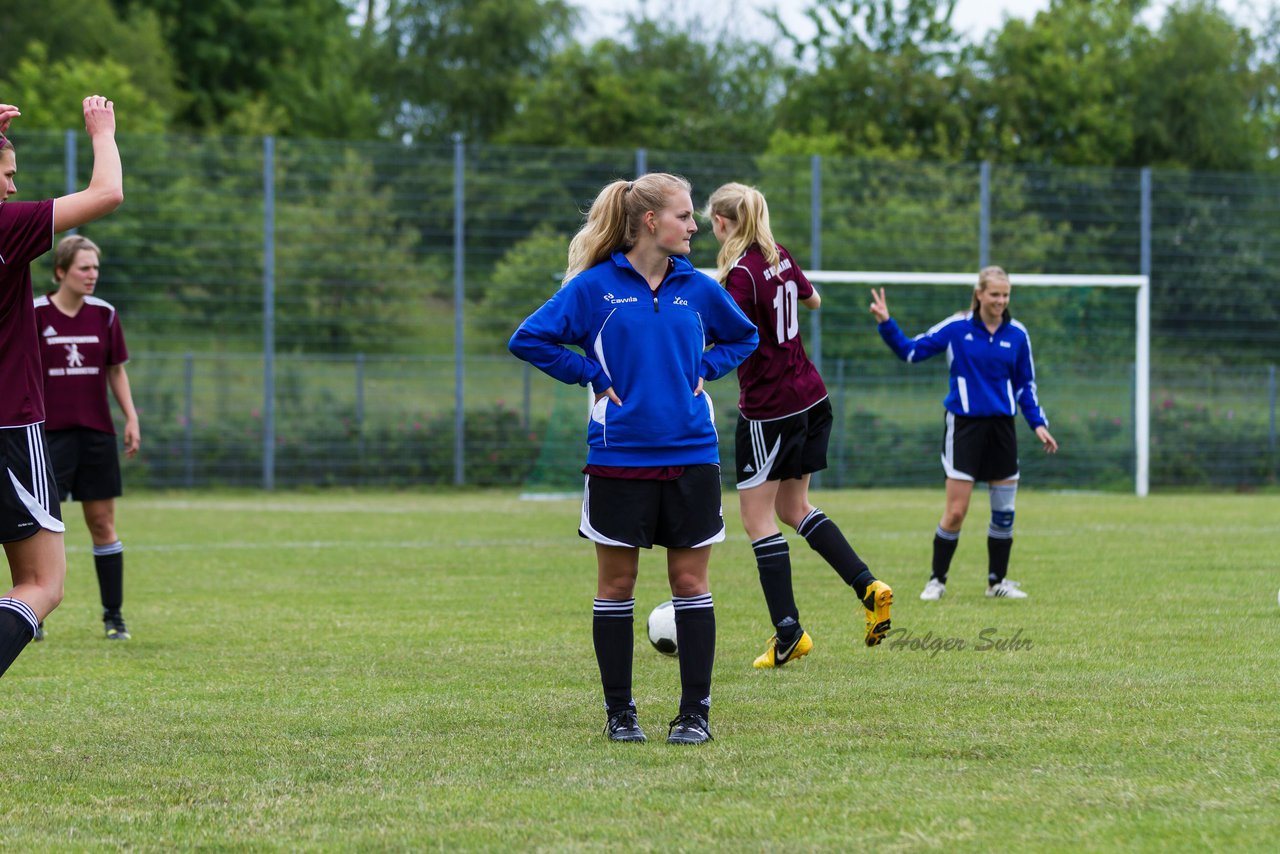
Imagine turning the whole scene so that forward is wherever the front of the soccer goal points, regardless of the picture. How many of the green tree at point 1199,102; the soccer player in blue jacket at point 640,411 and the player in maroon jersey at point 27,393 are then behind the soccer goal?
1

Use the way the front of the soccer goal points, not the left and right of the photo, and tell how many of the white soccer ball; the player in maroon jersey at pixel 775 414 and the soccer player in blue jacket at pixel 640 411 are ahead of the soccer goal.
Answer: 3

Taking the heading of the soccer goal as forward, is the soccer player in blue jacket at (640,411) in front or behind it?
in front

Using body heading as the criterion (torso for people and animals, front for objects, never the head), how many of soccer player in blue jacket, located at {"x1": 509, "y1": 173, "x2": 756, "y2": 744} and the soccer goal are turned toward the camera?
2

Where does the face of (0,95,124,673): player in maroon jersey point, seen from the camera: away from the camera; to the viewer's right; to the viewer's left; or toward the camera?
to the viewer's right

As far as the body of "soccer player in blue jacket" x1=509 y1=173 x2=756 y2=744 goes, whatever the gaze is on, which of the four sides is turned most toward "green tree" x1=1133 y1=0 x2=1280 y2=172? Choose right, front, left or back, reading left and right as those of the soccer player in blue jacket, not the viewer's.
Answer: back

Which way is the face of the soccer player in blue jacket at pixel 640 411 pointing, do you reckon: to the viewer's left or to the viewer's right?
to the viewer's right

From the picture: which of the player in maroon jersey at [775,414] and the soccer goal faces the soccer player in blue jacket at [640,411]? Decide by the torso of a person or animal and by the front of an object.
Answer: the soccer goal

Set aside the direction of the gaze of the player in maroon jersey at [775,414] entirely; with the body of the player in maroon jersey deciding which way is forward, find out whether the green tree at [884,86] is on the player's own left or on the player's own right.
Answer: on the player's own right

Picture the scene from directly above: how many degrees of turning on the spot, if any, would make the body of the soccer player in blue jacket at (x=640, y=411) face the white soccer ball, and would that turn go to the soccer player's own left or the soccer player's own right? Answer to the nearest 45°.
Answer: approximately 180°

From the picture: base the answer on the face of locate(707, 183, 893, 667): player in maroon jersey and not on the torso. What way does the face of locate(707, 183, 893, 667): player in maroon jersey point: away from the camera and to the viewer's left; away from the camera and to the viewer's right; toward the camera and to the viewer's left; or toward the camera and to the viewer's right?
away from the camera and to the viewer's left

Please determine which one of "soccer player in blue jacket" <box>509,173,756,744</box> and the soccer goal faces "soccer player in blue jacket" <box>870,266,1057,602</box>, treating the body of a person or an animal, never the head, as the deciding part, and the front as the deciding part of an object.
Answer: the soccer goal

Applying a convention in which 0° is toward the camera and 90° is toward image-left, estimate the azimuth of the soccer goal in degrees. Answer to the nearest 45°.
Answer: approximately 0°

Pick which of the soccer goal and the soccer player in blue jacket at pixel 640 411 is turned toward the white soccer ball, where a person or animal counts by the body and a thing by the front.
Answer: the soccer goal

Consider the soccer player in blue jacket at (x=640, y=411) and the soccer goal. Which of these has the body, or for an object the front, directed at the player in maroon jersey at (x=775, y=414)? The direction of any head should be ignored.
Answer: the soccer goal

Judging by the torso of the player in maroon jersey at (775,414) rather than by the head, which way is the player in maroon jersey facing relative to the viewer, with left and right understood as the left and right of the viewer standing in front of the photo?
facing away from the viewer and to the left of the viewer
